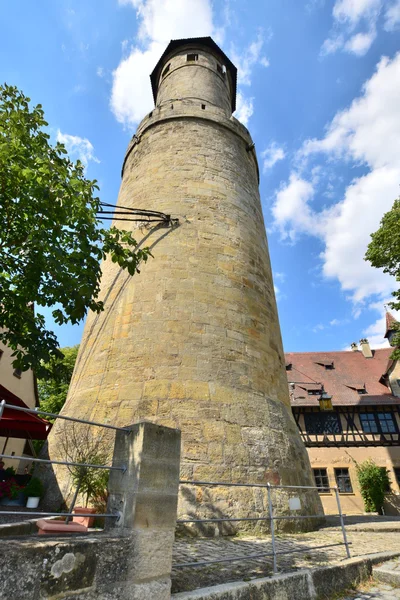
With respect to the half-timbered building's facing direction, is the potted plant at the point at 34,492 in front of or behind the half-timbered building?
in front

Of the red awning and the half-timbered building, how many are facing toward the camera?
1

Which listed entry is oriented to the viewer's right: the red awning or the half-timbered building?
the red awning

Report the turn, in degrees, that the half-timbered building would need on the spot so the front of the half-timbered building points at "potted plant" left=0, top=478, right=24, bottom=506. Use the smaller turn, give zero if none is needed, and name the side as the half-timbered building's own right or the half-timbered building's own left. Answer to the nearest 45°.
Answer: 0° — it already faces it

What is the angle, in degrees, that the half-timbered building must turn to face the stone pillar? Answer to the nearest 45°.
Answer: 0° — it already faces it

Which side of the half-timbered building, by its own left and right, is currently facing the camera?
front

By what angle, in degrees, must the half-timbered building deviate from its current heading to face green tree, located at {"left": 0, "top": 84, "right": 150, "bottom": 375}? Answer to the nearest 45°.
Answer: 0° — it already faces it

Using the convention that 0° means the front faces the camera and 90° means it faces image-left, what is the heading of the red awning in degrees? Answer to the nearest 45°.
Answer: approximately 270°

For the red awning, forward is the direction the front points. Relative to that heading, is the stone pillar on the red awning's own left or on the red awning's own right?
on the red awning's own right

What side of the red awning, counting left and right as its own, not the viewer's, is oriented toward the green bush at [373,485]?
front

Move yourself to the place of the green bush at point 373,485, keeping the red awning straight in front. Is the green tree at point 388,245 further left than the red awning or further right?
left
